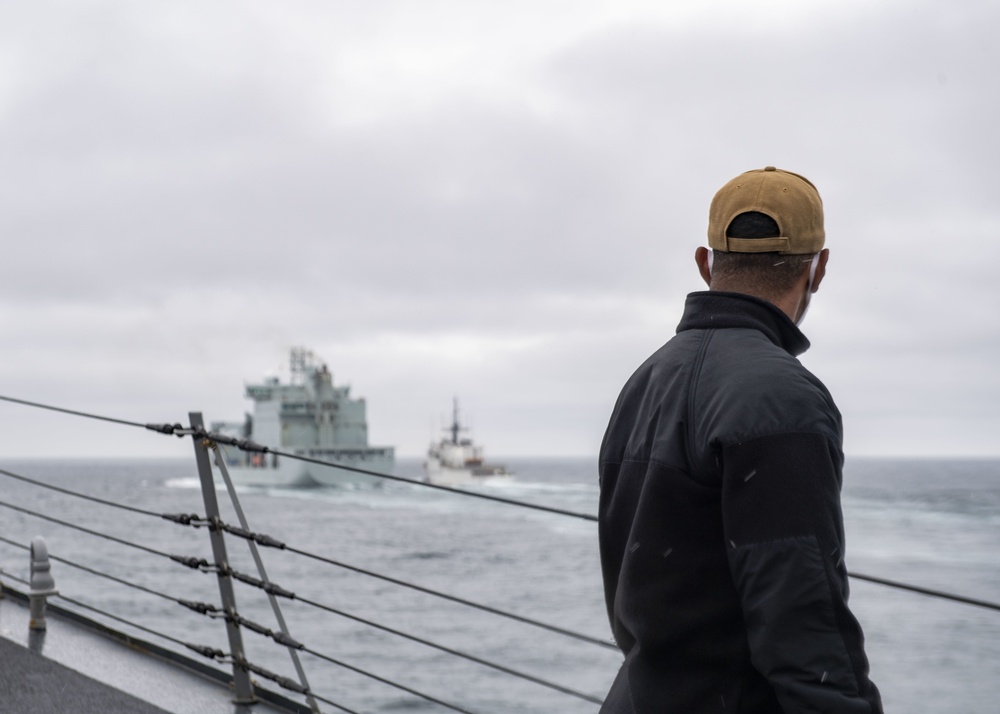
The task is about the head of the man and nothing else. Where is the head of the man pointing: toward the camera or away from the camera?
away from the camera

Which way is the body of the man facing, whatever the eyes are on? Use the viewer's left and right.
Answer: facing away from the viewer and to the right of the viewer
